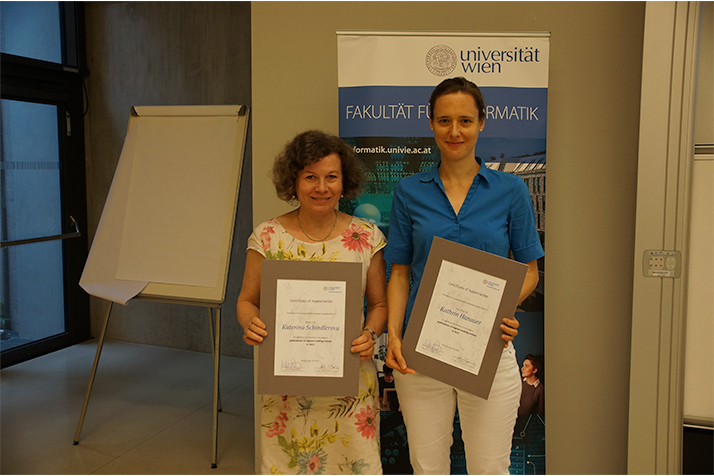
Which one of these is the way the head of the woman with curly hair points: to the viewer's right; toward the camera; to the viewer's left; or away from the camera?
toward the camera

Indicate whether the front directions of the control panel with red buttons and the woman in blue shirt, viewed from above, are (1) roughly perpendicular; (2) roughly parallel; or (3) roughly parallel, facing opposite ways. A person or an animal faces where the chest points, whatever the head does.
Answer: roughly parallel

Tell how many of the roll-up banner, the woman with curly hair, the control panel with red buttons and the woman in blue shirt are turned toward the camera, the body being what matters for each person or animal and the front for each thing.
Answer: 4

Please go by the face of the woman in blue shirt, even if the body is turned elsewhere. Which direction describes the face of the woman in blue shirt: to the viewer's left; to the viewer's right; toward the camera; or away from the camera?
toward the camera

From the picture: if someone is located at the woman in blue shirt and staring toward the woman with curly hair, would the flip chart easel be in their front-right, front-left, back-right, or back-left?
front-right

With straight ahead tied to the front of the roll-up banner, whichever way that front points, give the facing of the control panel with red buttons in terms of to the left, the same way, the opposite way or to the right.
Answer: the same way

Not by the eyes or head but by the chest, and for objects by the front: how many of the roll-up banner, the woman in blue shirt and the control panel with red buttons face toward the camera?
3

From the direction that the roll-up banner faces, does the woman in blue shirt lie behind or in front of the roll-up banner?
in front

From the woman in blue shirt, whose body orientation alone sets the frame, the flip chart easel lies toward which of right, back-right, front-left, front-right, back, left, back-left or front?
back-right

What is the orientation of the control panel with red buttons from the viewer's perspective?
toward the camera

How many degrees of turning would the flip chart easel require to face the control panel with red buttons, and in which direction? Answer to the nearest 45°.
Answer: approximately 90° to its left

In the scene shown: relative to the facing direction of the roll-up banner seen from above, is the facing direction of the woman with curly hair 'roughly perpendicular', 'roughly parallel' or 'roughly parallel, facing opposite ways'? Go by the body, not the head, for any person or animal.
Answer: roughly parallel

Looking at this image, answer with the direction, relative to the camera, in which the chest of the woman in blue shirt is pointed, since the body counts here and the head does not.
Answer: toward the camera
